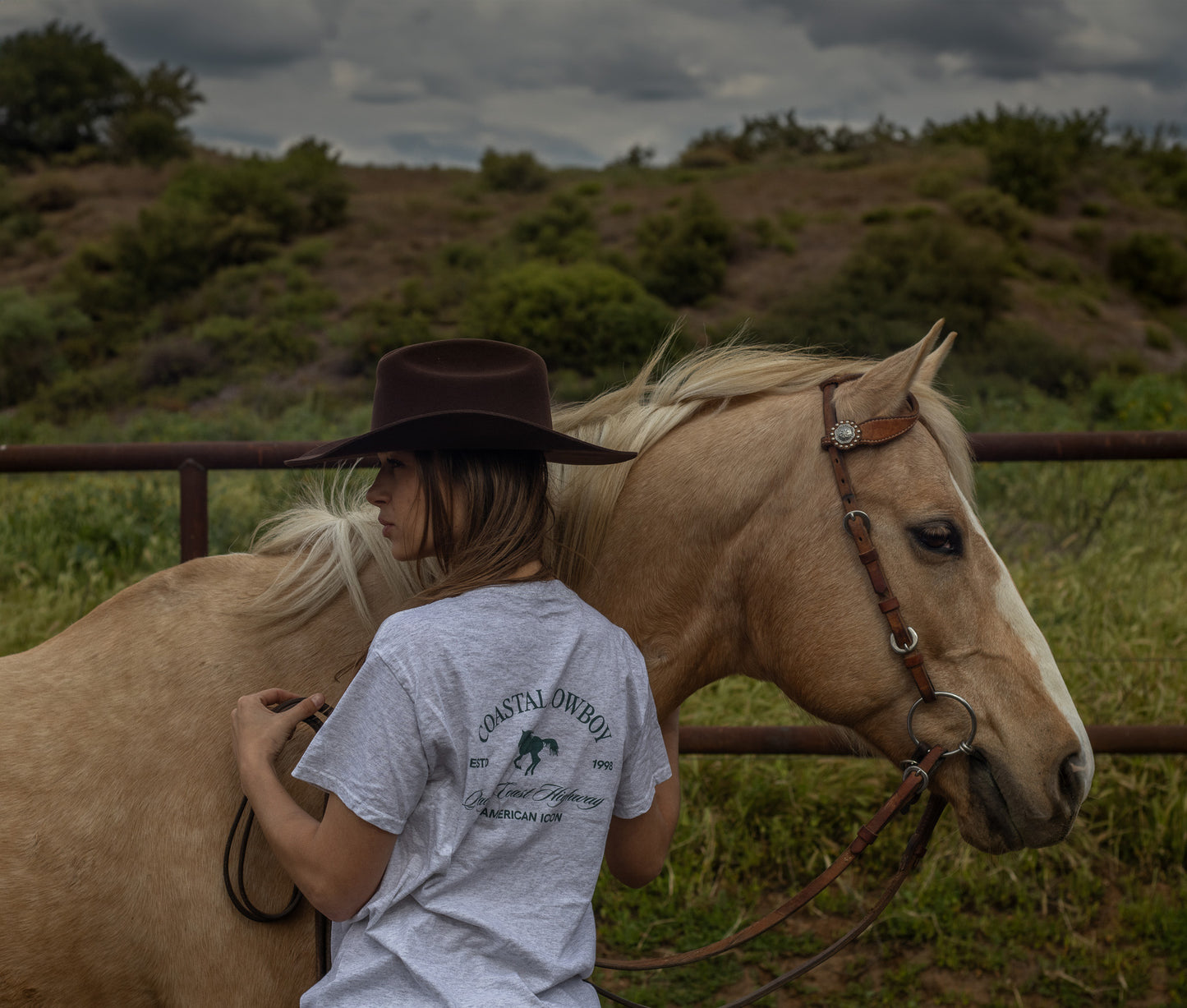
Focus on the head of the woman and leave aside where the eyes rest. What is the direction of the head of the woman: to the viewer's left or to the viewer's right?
to the viewer's left

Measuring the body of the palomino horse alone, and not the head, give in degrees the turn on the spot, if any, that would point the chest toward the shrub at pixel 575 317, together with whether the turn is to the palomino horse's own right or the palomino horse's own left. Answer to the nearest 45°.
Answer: approximately 90° to the palomino horse's own left

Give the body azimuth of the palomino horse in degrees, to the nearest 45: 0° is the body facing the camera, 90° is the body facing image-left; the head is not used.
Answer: approximately 270°

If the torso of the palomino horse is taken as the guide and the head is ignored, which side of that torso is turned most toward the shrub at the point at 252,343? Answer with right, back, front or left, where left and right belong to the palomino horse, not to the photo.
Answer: left

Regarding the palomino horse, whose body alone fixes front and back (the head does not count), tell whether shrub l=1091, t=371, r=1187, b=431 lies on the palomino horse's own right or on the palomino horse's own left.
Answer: on the palomino horse's own left

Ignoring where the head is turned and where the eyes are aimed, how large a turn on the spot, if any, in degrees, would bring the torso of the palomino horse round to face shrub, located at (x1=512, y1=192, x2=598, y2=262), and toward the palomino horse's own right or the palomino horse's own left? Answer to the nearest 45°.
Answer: approximately 90° to the palomino horse's own left

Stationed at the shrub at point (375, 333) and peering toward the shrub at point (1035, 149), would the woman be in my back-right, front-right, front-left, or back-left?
back-right
